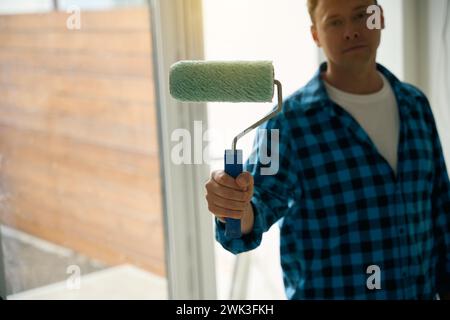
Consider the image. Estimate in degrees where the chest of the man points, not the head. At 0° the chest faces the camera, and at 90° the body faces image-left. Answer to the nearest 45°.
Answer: approximately 315°
